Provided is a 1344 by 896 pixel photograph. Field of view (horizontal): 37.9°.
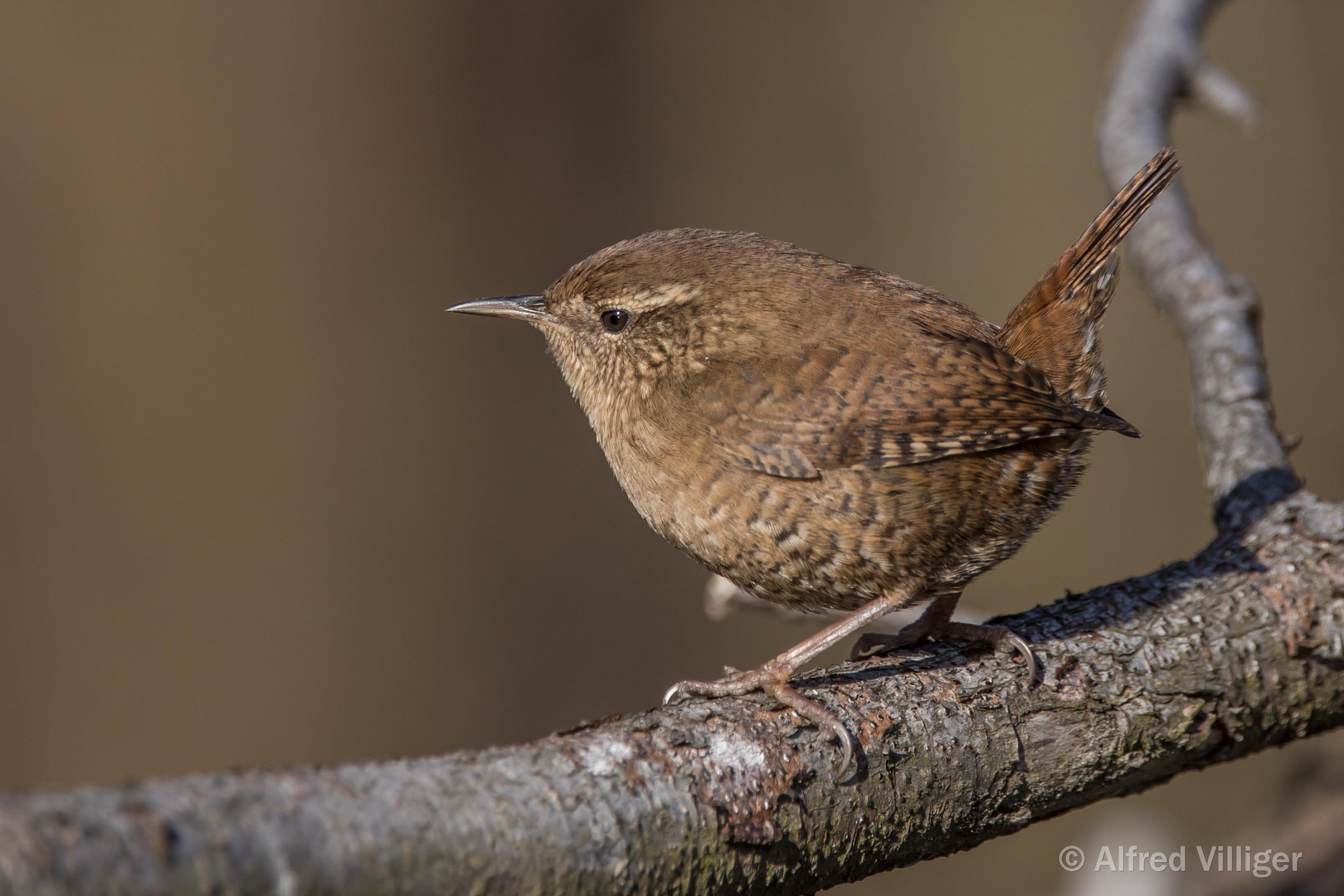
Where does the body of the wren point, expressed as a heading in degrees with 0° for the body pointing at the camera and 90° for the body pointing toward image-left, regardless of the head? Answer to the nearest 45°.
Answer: approximately 90°
